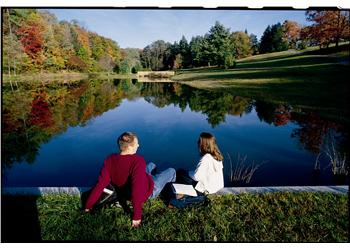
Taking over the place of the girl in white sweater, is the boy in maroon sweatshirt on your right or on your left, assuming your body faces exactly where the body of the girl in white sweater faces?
on your left

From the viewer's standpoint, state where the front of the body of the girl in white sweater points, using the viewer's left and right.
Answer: facing away from the viewer and to the left of the viewer

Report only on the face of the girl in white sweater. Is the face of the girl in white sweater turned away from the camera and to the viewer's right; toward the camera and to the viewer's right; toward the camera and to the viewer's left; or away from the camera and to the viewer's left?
away from the camera and to the viewer's left

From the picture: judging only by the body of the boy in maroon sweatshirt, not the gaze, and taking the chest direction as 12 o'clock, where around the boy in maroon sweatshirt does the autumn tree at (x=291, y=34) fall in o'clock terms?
The autumn tree is roughly at 12 o'clock from the boy in maroon sweatshirt.

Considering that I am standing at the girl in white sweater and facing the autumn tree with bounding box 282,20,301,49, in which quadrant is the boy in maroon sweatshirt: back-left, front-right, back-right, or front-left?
back-left

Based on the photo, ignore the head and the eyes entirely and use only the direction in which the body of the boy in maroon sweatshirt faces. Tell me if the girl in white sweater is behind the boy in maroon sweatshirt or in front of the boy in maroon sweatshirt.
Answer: in front

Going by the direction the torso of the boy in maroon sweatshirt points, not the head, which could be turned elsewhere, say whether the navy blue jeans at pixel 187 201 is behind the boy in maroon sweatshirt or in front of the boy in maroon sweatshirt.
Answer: in front

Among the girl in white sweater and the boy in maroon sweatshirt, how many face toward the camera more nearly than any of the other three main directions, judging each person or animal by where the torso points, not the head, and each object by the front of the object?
0

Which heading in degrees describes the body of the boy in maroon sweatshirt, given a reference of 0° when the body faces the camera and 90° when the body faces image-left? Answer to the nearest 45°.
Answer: approximately 225°
